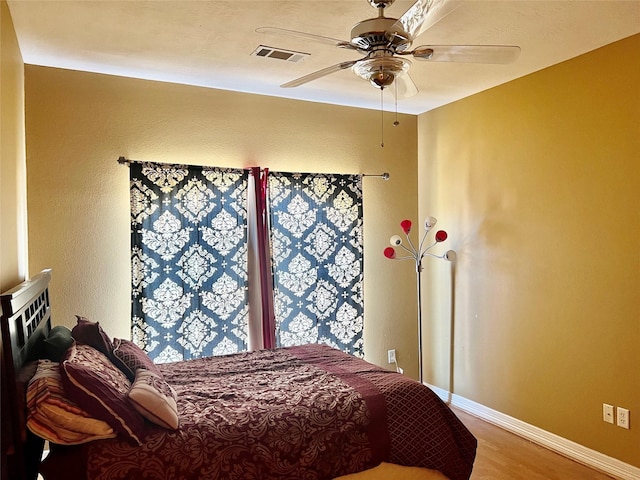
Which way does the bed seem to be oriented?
to the viewer's right

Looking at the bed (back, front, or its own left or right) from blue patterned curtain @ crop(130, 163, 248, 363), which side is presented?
left

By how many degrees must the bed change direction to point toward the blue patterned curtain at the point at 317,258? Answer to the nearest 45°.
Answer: approximately 90° to its left
